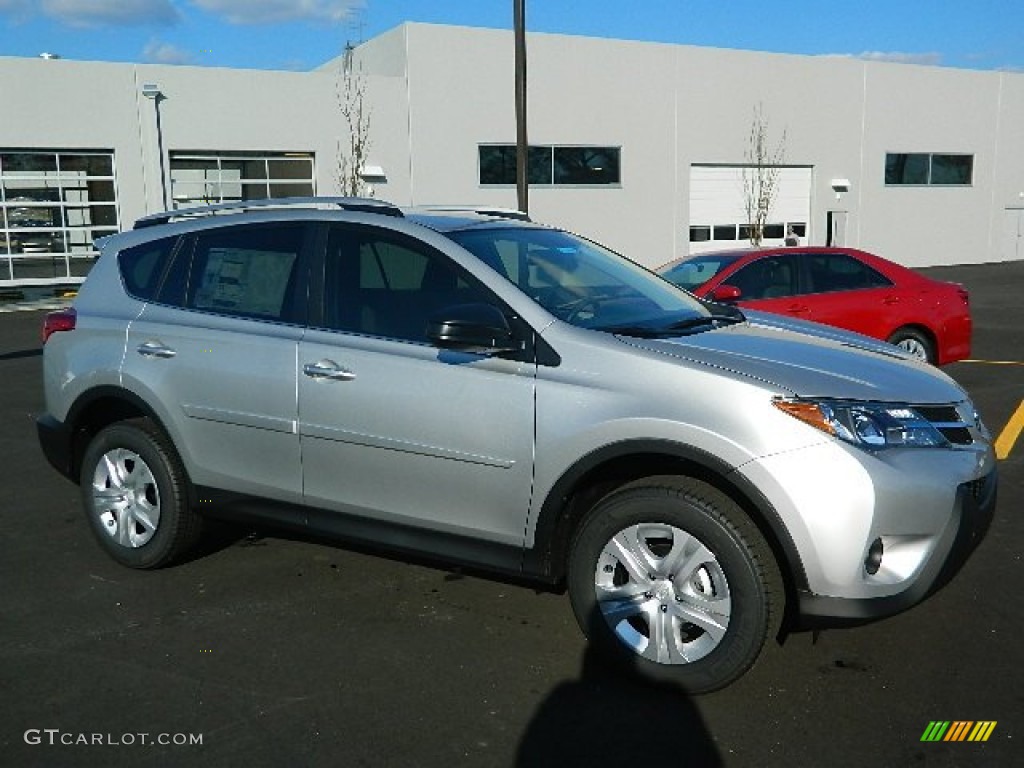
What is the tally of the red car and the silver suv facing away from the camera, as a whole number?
0

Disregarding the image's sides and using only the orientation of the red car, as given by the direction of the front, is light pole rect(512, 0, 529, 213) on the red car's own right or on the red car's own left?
on the red car's own right

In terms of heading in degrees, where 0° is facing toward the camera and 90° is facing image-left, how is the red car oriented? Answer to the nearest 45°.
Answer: approximately 45°

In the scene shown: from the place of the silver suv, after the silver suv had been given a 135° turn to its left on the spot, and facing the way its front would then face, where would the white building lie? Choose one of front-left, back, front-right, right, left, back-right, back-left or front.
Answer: front

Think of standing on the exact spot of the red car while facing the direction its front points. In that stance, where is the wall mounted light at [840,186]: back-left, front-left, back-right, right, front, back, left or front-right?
back-right

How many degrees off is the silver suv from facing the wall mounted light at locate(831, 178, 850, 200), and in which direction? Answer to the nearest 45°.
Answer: approximately 135° to its left

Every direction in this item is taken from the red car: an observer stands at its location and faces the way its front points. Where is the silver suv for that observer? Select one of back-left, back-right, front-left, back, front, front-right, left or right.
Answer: front-left

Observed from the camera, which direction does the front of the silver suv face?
facing the viewer and to the right of the viewer

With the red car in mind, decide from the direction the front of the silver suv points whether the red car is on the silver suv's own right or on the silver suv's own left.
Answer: on the silver suv's own left
